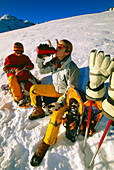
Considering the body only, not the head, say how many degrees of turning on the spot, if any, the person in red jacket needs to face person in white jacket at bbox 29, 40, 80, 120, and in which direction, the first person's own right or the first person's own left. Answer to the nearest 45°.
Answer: approximately 45° to the first person's own left

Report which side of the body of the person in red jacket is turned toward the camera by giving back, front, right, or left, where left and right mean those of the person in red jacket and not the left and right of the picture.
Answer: front

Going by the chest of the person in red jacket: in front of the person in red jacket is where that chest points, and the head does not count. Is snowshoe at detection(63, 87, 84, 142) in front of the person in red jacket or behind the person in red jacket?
in front
